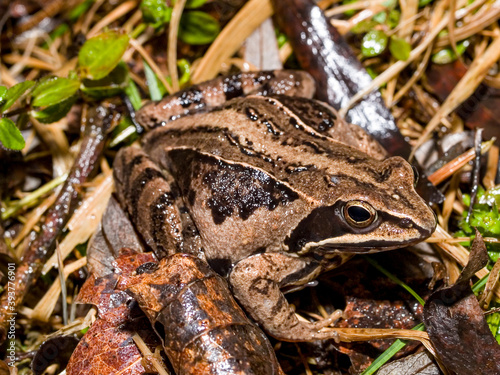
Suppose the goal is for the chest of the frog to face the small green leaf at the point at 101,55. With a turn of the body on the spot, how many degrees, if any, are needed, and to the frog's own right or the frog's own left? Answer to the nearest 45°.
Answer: approximately 135° to the frog's own left

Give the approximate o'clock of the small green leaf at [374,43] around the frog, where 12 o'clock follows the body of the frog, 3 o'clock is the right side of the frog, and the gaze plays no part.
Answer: The small green leaf is roughly at 9 o'clock from the frog.

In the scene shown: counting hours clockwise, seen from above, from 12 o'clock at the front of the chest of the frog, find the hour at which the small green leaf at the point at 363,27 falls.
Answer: The small green leaf is roughly at 9 o'clock from the frog.

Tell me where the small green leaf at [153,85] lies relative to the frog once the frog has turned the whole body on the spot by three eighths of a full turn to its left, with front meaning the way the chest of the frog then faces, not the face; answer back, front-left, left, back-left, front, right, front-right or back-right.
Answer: front

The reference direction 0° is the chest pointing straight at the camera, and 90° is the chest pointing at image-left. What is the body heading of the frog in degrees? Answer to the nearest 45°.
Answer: approximately 315°

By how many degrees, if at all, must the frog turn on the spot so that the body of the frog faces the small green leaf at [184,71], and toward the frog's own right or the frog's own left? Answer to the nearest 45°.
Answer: approximately 135° to the frog's own left

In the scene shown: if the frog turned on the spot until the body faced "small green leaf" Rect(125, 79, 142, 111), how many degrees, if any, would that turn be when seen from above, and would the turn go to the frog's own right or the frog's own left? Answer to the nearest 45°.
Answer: approximately 135° to the frog's own left

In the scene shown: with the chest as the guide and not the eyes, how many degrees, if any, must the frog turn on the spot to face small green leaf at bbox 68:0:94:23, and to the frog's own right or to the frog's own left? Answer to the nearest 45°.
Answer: approximately 135° to the frog's own left

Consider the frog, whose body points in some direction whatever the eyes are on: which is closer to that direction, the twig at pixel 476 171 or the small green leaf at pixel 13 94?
the twig

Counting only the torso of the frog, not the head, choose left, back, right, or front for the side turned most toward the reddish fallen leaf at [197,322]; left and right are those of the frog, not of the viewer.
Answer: right

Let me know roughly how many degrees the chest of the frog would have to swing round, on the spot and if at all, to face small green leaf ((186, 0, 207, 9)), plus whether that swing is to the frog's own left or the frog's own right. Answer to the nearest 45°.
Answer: approximately 135° to the frog's own left

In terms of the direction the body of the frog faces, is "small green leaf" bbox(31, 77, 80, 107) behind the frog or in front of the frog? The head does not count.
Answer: behind
